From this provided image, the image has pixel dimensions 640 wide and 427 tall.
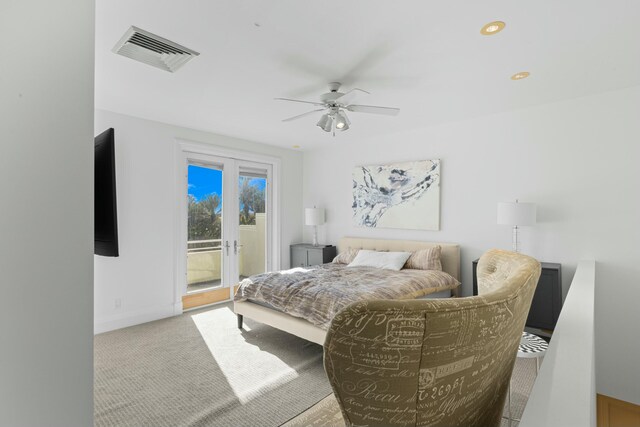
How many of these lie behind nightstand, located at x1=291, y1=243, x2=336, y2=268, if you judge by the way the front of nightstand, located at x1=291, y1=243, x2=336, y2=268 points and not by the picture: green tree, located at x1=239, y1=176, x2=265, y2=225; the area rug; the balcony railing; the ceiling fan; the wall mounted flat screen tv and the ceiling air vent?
0

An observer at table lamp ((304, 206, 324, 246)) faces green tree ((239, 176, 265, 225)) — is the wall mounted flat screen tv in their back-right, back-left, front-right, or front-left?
back-left

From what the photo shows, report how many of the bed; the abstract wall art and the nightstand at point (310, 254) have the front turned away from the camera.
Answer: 0

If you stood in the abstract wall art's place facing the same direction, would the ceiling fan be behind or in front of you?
in front

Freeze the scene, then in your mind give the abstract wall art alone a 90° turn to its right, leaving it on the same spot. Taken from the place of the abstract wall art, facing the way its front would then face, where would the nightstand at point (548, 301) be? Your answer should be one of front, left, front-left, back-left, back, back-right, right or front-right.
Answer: back

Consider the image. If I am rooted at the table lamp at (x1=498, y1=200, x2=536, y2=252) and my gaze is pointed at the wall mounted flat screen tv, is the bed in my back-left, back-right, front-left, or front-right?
front-right

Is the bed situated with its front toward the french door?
no

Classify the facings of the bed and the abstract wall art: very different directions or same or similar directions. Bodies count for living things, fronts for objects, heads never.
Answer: same or similar directions

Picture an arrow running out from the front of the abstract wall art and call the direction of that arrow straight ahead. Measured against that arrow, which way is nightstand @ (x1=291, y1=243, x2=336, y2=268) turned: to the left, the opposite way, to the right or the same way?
the same way

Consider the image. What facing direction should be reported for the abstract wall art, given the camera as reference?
facing the viewer and to the left of the viewer

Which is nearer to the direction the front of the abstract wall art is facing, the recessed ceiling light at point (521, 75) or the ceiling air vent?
the ceiling air vent

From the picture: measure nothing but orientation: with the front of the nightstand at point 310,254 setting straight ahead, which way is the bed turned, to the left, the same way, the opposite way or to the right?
the same way

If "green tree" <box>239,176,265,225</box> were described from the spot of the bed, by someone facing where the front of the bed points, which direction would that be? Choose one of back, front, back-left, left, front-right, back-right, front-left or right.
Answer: right

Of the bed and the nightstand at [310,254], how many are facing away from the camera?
0

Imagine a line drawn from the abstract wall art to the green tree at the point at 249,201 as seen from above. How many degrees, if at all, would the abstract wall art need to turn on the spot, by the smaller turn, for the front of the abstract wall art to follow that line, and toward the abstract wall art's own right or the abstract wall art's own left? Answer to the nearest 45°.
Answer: approximately 45° to the abstract wall art's own right
